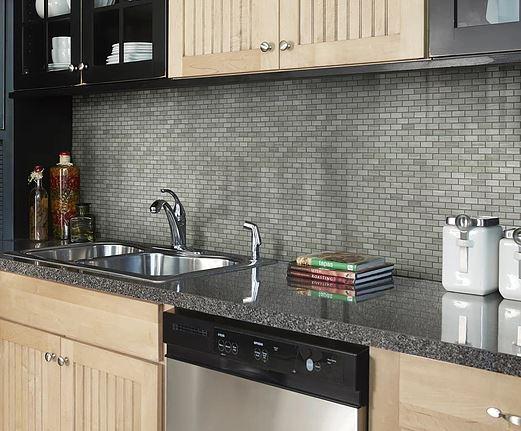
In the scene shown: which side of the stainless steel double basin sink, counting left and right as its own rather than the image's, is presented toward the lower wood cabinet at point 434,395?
left

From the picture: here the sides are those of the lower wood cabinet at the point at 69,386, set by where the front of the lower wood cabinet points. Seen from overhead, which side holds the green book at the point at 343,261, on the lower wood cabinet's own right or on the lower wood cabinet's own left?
on the lower wood cabinet's own left

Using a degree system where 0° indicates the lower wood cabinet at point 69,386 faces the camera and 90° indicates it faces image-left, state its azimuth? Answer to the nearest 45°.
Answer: approximately 45°

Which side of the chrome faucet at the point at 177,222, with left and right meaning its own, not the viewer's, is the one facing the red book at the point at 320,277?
left

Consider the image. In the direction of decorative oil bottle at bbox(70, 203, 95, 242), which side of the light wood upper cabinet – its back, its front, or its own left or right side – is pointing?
right

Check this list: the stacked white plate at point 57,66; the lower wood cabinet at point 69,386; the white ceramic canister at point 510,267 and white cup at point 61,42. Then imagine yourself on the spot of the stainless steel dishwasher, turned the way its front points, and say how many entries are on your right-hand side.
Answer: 3

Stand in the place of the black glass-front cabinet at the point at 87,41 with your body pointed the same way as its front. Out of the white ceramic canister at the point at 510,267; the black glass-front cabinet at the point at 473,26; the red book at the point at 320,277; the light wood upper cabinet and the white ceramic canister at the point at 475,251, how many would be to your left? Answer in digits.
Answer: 5

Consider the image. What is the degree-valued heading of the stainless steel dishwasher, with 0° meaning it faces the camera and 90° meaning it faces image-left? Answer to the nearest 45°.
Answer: approximately 45°
